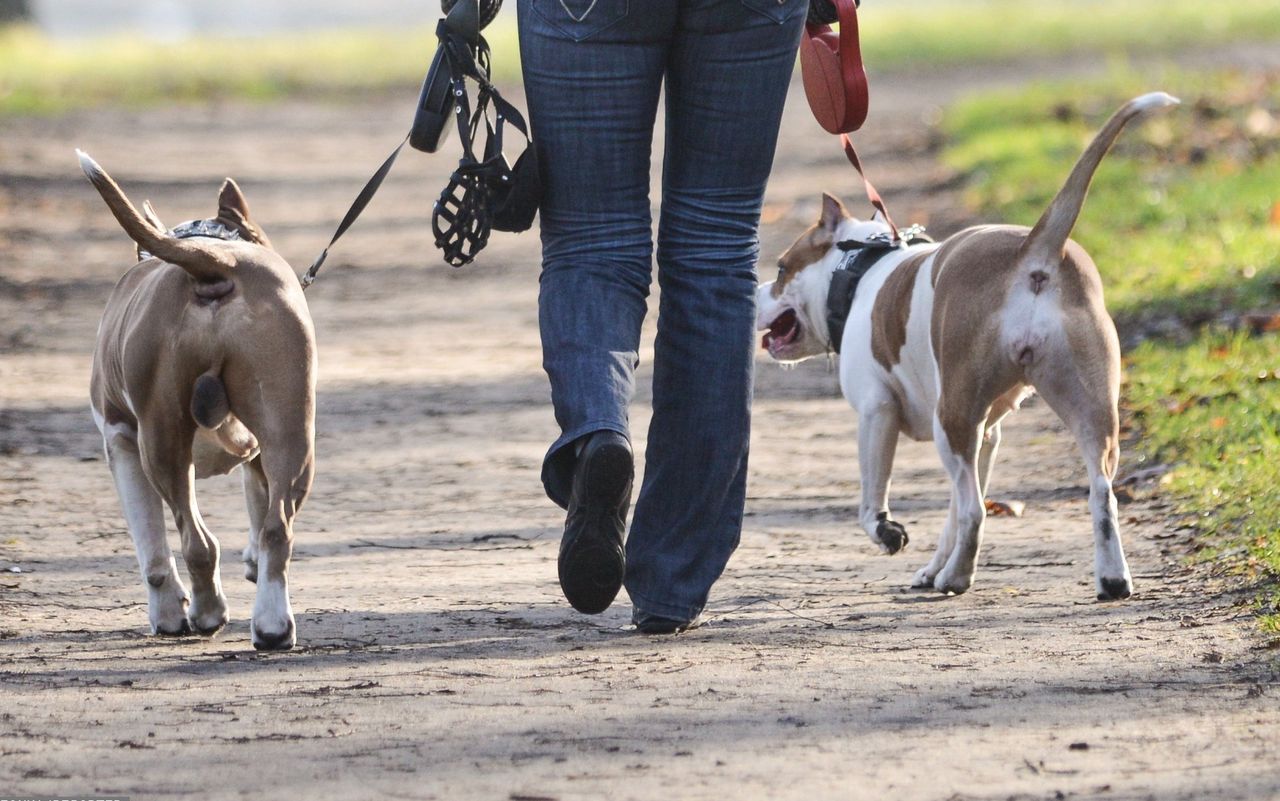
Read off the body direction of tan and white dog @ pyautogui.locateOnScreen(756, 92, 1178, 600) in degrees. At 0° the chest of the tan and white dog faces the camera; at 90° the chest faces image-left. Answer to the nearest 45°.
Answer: approximately 135°

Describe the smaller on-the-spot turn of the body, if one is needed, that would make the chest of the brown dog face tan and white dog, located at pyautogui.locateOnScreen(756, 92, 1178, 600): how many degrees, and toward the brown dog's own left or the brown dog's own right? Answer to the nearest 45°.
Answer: approximately 90° to the brown dog's own right

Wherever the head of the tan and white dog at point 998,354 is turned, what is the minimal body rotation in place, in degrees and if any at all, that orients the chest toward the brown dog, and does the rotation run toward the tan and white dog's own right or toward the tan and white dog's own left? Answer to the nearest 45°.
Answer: approximately 90° to the tan and white dog's own left

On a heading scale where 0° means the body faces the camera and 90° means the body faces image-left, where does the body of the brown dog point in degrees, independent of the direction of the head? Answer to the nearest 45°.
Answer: approximately 180°

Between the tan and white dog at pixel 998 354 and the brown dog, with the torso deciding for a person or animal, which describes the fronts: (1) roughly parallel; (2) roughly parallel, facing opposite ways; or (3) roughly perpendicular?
roughly parallel

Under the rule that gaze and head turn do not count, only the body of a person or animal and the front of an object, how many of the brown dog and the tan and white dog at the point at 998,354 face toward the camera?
0
